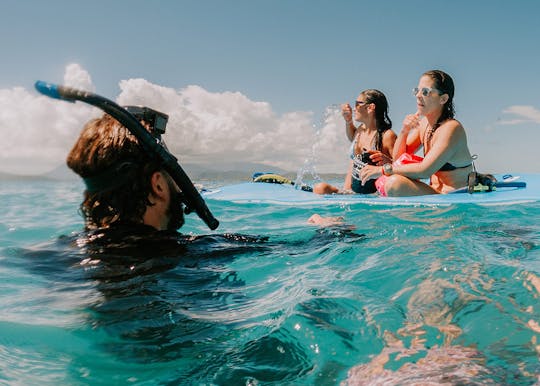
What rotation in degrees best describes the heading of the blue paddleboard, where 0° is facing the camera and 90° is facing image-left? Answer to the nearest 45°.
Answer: approximately 90°

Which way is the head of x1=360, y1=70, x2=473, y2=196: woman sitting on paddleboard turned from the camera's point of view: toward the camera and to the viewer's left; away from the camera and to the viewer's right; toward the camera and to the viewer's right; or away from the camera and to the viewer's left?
toward the camera and to the viewer's left

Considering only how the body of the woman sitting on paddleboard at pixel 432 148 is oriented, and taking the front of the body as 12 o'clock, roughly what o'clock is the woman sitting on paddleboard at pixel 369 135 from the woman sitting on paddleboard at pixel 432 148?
the woman sitting on paddleboard at pixel 369 135 is roughly at 2 o'clock from the woman sitting on paddleboard at pixel 432 148.

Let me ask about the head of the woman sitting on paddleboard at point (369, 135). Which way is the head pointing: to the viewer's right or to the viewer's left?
to the viewer's left

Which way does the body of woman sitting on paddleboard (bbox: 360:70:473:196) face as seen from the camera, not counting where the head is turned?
to the viewer's left

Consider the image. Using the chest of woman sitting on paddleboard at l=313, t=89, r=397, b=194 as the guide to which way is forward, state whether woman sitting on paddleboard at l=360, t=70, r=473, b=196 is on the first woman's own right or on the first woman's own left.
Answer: on the first woman's own left
